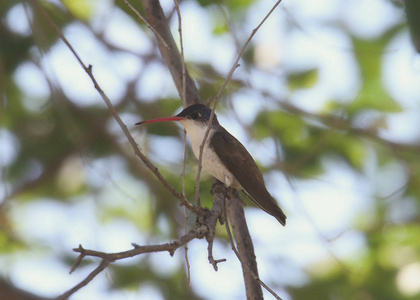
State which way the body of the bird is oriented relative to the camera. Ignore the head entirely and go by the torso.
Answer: to the viewer's left
